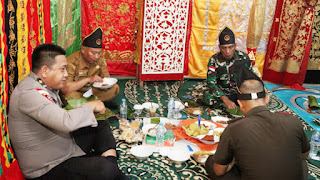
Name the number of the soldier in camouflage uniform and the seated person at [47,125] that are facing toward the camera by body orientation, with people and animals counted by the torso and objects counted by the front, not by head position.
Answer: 1

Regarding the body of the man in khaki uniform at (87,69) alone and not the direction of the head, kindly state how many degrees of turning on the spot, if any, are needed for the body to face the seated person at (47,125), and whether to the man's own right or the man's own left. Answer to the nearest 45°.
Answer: approximately 45° to the man's own right

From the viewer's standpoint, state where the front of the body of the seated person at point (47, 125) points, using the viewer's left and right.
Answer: facing to the right of the viewer

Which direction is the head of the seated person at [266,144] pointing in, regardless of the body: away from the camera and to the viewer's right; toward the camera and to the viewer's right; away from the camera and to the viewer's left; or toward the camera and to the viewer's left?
away from the camera and to the viewer's left

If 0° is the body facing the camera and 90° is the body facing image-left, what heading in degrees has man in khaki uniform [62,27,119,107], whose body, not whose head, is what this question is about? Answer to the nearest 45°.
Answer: approximately 315°

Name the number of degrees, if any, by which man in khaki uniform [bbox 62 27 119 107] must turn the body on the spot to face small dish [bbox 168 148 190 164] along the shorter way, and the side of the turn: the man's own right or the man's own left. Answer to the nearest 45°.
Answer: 0° — they already face it
